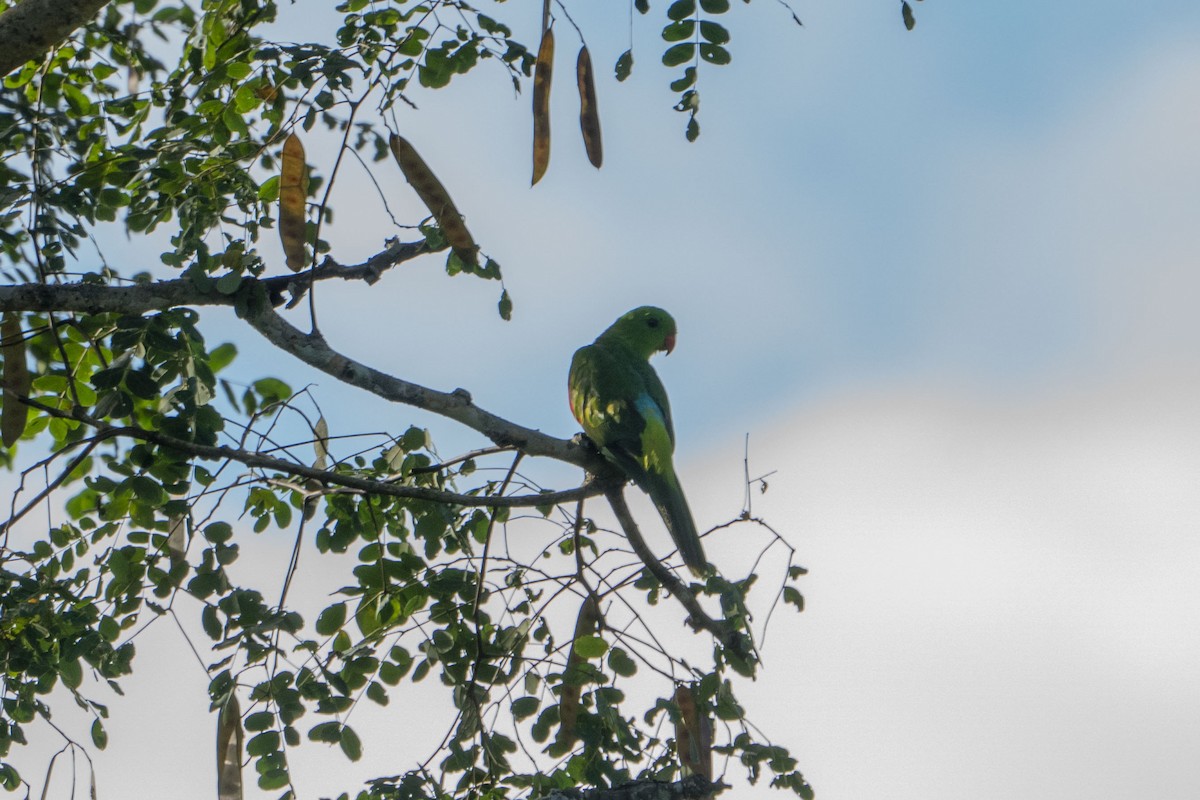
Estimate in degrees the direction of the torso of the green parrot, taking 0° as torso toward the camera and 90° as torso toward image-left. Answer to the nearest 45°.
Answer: approximately 135°
